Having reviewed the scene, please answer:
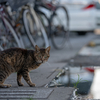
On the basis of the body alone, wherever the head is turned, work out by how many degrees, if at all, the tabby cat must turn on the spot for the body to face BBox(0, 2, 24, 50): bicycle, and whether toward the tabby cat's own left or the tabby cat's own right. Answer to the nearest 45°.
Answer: approximately 90° to the tabby cat's own left

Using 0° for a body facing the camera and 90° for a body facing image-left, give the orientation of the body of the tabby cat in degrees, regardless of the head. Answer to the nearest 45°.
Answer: approximately 270°

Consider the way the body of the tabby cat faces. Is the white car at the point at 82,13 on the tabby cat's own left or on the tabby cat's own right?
on the tabby cat's own left

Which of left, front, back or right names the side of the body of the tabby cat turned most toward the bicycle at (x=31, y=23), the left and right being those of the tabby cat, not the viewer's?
left
